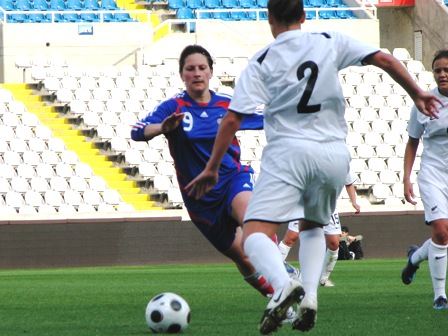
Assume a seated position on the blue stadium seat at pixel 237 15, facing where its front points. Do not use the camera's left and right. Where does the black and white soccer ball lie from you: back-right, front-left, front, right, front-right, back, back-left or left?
front

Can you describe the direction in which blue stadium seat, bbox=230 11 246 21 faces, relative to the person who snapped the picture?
facing the viewer

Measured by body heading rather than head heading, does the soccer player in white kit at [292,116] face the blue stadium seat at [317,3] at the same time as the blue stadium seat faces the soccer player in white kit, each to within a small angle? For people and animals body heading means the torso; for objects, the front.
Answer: yes

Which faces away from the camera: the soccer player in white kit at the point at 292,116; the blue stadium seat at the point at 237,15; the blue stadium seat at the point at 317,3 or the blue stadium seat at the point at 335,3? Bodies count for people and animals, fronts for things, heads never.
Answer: the soccer player in white kit

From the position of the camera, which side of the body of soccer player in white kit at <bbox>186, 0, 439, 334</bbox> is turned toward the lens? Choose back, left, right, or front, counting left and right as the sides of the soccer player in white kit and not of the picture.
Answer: back

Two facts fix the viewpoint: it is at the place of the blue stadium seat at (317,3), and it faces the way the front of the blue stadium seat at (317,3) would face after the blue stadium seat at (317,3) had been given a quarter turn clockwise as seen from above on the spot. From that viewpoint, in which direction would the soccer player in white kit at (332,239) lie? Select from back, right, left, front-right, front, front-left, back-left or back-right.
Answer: left

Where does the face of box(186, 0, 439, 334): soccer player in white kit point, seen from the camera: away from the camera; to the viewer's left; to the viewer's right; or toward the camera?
away from the camera

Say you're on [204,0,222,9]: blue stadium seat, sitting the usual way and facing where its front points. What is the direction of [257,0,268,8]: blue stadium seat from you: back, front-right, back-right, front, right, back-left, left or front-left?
left

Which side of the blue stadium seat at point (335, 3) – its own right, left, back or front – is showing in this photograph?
front

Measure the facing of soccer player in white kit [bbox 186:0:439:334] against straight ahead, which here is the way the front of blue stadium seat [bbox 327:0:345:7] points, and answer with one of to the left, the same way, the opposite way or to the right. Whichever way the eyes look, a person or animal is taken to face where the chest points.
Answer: the opposite way

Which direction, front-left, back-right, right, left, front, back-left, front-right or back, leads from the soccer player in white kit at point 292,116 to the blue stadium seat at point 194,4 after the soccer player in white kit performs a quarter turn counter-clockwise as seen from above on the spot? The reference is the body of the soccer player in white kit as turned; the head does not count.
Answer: right

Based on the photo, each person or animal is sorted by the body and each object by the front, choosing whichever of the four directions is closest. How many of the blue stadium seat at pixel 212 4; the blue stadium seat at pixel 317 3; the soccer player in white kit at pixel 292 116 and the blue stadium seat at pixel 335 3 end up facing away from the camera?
1

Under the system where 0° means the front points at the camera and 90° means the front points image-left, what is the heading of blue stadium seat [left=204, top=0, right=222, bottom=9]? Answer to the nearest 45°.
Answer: approximately 0°

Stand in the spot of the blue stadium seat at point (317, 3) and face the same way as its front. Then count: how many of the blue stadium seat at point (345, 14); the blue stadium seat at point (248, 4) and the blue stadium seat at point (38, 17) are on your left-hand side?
1
